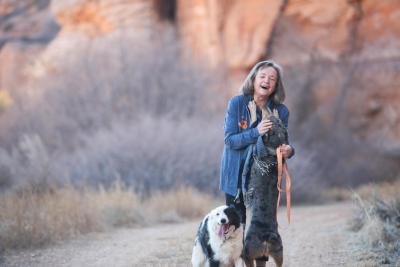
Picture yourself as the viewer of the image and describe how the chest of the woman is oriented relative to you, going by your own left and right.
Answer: facing the viewer and to the right of the viewer

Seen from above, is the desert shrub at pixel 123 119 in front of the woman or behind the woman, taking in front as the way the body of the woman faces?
behind

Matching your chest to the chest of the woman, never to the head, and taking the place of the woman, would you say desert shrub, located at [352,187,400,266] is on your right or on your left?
on your left
